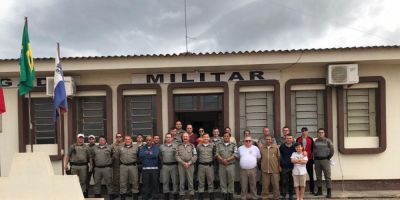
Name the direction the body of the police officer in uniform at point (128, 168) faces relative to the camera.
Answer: toward the camera

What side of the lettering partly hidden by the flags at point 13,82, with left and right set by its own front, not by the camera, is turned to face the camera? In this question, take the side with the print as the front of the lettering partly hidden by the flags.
front

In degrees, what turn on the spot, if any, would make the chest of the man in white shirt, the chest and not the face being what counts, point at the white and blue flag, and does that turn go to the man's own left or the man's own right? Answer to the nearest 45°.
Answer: approximately 45° to the man's own right

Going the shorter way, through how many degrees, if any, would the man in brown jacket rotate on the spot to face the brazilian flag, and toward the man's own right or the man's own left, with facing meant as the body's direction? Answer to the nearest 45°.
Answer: approximately 45° to the man's own right

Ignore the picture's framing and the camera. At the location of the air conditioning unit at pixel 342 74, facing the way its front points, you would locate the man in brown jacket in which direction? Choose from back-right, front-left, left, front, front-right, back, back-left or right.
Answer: front-right

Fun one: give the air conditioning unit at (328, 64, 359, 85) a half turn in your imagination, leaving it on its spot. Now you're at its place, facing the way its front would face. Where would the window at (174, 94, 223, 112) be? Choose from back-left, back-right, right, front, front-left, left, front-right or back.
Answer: left

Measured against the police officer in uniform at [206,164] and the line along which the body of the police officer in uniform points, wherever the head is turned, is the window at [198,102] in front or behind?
behind

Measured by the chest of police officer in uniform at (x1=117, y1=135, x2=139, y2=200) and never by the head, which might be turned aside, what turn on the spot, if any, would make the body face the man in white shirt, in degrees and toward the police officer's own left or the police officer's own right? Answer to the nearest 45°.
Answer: approximately 90° to the police officer's own left

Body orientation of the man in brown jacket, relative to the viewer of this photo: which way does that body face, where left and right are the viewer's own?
facing the viewer

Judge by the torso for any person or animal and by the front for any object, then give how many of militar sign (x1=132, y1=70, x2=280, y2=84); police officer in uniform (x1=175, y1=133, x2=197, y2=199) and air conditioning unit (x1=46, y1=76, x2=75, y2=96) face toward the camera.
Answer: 3

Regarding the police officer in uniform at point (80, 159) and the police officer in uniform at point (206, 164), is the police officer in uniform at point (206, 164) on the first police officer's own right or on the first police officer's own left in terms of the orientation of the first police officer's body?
on the first police officer's own left

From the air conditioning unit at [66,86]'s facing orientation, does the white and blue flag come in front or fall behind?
in front
